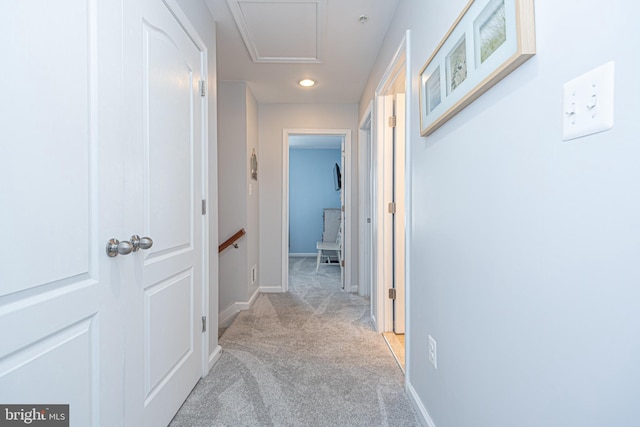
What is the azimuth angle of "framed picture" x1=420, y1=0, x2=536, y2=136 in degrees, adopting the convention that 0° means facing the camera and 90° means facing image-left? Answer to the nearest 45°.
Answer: approximately 45°

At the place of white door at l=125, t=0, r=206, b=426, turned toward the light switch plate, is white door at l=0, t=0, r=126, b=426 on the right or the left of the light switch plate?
right

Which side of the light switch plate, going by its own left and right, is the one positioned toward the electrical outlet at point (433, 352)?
right

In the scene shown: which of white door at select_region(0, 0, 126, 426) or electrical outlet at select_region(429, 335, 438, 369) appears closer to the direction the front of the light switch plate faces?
the white door

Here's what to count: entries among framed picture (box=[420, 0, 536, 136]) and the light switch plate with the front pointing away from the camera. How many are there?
0

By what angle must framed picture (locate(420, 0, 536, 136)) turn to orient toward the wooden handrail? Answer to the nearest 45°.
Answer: approximately 90° to its right
